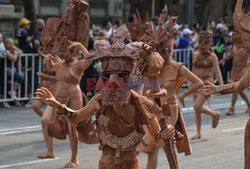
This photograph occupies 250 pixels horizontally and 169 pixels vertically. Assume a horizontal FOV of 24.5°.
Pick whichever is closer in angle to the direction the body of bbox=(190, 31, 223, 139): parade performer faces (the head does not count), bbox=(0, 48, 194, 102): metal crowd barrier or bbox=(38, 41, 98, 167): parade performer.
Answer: the parade performer

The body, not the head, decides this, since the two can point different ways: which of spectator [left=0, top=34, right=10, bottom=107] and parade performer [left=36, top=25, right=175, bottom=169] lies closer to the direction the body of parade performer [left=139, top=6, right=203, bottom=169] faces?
the parade performer

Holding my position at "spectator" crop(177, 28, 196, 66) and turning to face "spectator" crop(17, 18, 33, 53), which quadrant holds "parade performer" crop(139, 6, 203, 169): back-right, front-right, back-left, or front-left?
front-left

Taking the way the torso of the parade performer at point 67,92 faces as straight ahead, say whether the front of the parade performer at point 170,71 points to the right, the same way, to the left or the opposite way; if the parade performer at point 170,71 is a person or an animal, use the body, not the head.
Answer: the same way

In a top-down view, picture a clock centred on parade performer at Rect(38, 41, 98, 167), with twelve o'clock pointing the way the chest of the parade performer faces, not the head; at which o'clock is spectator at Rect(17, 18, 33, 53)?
The spectator is roughly at 4 o'clock from the parade performer.

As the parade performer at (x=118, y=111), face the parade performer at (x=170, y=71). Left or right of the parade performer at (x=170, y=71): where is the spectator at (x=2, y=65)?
left

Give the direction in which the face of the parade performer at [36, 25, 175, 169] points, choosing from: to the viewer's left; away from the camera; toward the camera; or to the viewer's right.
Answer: toward the camera

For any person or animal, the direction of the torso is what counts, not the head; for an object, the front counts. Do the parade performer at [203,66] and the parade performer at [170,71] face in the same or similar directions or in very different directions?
same or similar directions

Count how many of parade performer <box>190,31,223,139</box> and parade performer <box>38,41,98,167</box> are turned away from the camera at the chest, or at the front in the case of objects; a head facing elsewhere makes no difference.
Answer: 0

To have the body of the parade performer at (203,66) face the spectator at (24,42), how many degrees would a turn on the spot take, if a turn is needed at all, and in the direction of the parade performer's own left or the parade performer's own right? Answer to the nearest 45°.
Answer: approximately 90° to the parade performer's own right

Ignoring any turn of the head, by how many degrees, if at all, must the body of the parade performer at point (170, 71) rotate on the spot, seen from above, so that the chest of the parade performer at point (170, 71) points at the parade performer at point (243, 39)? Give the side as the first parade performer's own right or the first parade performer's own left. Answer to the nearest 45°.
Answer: approximately 90° to the first parade performer's own left
